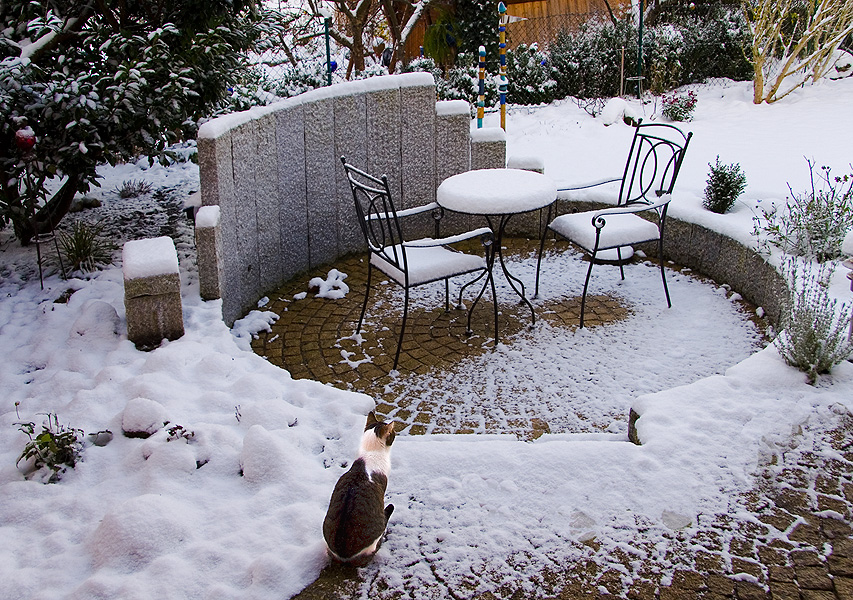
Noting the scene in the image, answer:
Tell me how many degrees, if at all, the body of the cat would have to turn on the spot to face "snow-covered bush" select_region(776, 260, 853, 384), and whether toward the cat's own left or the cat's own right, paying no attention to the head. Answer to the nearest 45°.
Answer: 0° — it already faces it

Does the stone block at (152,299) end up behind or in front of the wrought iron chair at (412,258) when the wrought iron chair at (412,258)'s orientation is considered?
behind

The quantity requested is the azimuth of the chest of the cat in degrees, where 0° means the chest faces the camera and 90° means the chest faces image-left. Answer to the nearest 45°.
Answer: approximately 225°

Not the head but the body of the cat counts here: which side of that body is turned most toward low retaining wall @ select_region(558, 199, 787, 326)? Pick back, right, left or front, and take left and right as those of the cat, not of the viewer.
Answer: front

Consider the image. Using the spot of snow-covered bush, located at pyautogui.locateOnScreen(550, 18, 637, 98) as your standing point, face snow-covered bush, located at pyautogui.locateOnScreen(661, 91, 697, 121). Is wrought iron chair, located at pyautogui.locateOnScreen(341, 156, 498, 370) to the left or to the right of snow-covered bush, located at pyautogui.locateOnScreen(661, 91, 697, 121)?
right

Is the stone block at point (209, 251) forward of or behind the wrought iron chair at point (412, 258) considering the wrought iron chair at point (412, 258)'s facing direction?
behind

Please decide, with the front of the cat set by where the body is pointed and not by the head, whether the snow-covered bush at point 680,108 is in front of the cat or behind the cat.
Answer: in front

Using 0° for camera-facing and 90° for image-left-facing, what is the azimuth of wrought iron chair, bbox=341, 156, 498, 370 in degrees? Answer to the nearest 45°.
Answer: approximately 225°

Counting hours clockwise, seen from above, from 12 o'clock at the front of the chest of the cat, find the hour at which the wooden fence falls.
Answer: The wooden fence is roughly at 11 o'clock from the cat.

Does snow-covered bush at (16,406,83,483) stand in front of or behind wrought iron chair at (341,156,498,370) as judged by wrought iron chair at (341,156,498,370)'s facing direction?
behind

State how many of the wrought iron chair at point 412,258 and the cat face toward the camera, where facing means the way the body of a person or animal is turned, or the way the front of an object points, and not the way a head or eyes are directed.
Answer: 0

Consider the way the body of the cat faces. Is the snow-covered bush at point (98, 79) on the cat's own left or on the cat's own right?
on the cat's own left

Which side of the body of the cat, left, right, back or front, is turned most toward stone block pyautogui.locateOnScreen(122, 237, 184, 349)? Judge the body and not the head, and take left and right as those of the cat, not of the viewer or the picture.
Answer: left

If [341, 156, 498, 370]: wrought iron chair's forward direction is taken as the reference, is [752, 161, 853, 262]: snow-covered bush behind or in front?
in front
